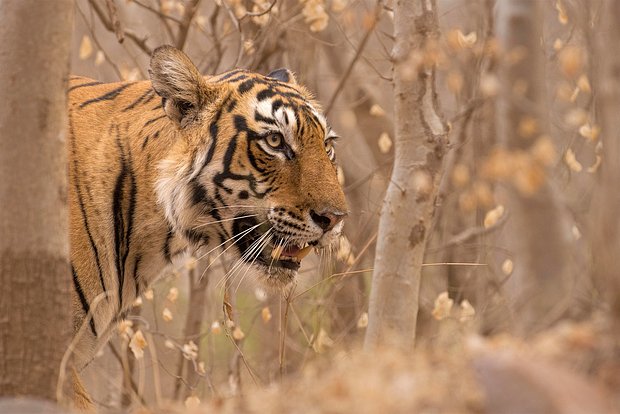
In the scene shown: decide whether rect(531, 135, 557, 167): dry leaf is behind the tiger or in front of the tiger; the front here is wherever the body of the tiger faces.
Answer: in front

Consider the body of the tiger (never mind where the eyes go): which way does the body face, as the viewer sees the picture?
to the viewer's right

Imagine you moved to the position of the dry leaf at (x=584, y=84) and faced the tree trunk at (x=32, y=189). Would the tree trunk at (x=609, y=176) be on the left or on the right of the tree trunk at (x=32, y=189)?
left
